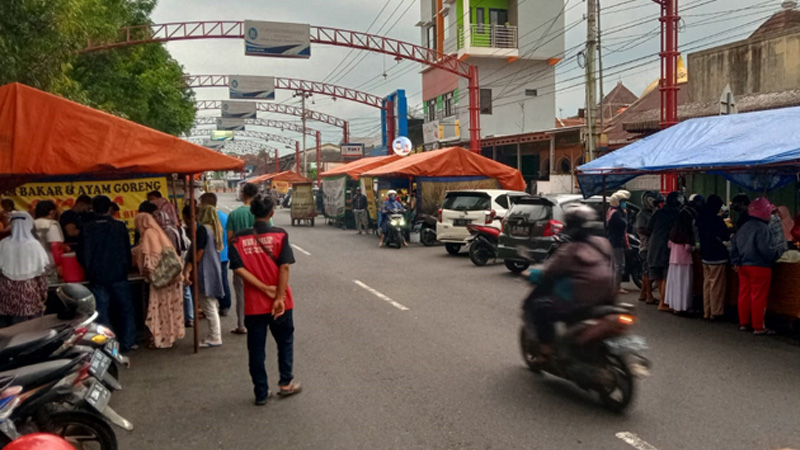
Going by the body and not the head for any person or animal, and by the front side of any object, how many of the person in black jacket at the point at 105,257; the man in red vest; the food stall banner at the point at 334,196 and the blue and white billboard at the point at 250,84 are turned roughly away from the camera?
2

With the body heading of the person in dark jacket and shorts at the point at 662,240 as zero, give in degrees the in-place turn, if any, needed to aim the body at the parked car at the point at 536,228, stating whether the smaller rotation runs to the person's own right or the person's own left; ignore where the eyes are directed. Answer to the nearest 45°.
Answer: approximately 135° to the person's own left

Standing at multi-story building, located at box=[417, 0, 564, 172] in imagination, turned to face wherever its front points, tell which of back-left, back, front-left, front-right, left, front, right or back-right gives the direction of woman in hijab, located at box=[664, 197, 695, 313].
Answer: front-left

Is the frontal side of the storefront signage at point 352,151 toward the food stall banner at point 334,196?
yes

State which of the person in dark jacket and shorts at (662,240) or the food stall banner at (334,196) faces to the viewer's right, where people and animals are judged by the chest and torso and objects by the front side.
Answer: the person in dark jacket and shorts

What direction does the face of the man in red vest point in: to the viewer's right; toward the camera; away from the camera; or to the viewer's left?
away from the camera

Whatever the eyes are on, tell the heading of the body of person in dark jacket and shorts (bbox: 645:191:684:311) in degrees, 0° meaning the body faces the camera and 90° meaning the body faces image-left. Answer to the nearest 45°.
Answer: approximately 270°

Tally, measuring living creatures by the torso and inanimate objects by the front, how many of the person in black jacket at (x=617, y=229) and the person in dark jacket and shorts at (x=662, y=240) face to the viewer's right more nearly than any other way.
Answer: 2

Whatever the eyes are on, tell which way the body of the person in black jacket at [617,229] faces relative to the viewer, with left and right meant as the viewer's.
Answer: facing to the right of the viewer

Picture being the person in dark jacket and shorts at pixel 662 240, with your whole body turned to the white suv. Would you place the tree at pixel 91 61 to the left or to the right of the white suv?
left

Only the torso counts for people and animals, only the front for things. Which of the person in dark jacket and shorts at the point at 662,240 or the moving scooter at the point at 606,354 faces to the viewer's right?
the person in dark jacket and shorts

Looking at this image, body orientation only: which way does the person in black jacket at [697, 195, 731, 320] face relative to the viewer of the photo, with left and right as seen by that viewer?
facing away from the viewer and to the right of the viewer
